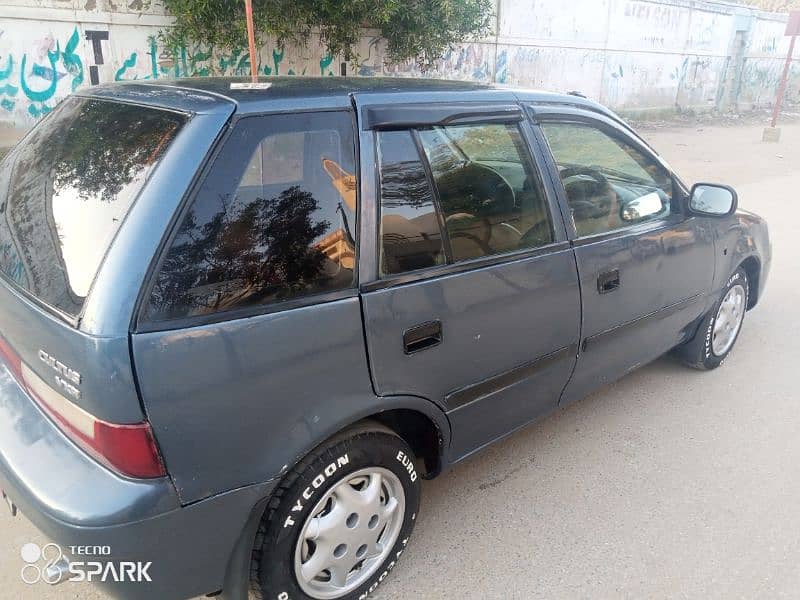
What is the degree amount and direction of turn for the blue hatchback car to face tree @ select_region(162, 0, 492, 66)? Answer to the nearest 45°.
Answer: approximately 45° to its left

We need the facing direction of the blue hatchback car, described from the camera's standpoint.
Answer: facing away from the viewer and to the right of the viewer
